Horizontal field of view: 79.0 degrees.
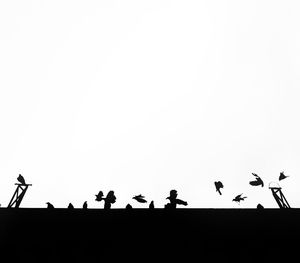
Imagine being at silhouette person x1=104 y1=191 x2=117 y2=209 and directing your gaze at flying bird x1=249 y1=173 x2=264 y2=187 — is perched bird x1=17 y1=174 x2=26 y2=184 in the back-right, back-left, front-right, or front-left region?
back-left

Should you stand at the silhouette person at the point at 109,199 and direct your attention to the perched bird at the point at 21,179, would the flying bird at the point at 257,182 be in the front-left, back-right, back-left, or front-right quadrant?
back-right
